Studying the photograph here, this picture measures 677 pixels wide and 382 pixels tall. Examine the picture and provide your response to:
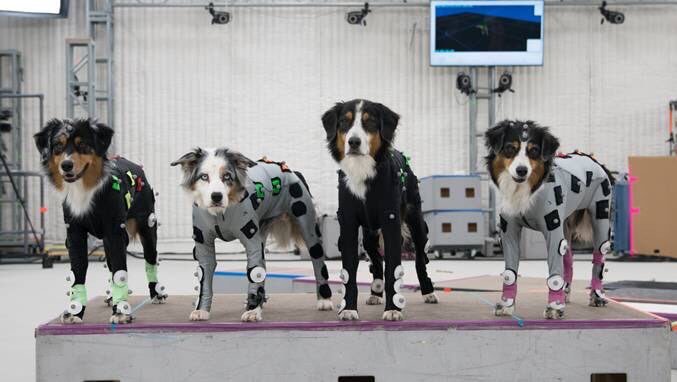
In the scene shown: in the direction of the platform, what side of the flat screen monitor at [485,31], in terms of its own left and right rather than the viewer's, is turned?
front

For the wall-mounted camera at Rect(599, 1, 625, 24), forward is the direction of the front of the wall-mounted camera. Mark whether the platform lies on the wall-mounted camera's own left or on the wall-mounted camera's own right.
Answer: on the wall-mounted camera's own right

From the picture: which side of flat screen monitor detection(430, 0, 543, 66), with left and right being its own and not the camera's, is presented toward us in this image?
front

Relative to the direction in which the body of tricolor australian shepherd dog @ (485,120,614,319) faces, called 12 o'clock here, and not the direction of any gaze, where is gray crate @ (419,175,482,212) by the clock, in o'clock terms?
The gray crate is roughly at 4 o'clock from the tricolor australian shepherd dog.

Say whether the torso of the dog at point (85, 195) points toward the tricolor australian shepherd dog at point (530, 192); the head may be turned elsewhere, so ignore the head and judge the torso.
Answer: no

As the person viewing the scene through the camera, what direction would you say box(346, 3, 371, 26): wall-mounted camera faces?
facing the viewer and to the left of the viewer

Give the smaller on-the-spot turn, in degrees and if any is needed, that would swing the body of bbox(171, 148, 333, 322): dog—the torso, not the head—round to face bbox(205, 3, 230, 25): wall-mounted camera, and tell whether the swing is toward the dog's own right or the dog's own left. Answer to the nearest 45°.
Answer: approximately 135° to the dog's own right

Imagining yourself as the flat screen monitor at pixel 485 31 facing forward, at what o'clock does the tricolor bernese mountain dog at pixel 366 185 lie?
The tricolor bernese mountain dog is roughly at 12 o'clock from the flat screen monitor.

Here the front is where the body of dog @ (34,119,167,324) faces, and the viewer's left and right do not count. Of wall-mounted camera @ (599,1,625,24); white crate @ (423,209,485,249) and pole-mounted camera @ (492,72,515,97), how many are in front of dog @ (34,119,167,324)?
0

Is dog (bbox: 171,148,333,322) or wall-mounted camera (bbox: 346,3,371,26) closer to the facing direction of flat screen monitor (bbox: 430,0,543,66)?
the dog

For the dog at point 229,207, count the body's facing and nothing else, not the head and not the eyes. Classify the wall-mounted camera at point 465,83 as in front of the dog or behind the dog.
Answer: behind

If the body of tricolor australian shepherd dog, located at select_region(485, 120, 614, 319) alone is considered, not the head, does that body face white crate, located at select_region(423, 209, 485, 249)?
no

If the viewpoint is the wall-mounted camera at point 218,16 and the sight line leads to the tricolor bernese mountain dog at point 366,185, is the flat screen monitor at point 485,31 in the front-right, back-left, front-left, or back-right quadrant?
front-left

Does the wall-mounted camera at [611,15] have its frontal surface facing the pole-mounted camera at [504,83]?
no

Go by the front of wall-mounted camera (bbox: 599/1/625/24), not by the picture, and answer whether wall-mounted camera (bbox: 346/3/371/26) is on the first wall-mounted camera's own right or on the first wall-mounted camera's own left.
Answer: on the first wall-mounted camera's own right

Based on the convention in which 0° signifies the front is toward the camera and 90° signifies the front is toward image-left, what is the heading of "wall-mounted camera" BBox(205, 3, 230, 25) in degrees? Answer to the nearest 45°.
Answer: approximately 315°

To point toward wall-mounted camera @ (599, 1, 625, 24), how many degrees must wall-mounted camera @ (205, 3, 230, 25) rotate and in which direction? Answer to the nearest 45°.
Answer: approximately 45° to its left
